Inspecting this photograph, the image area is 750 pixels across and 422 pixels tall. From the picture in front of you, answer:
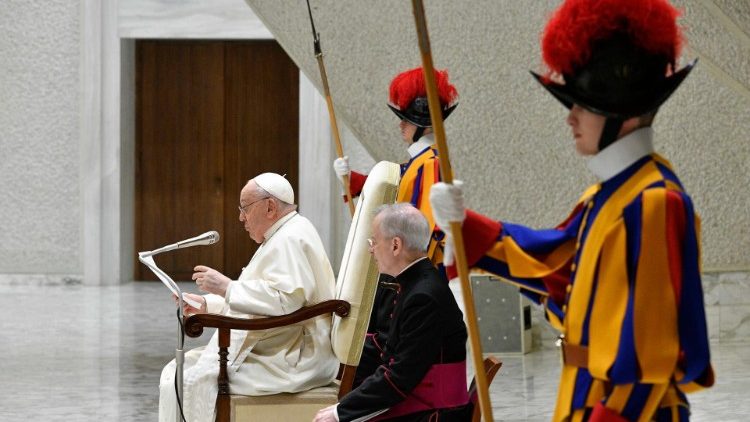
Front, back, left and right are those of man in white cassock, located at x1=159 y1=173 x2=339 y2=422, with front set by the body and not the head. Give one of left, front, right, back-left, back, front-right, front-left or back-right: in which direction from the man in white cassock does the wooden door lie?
right

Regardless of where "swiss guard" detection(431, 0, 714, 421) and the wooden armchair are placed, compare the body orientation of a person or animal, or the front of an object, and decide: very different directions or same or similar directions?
same or similar directions

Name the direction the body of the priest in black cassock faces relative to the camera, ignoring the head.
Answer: to the viewer's left

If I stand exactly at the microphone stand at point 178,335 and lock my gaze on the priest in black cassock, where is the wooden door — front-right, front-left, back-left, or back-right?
back-left

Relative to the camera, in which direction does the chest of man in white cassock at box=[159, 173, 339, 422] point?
to the viewer's left

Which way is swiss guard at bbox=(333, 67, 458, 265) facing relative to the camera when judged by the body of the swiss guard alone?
to the viewer's left

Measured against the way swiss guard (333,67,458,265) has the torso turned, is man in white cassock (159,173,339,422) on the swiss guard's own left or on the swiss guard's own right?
on the swiss guard's own left

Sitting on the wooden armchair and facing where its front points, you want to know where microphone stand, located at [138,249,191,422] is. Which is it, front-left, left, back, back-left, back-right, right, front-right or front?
front

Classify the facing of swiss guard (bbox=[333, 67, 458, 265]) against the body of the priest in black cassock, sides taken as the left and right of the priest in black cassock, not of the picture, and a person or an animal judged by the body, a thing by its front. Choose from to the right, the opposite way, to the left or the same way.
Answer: the same way

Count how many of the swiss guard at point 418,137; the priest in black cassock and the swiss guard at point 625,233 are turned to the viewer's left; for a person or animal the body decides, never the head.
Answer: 3

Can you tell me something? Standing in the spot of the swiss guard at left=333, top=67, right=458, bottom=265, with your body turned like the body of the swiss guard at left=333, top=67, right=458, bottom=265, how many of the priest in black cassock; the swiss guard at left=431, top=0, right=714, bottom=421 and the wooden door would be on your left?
2

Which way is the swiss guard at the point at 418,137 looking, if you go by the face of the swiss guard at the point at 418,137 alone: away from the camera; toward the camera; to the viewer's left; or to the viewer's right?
to the viewer's left

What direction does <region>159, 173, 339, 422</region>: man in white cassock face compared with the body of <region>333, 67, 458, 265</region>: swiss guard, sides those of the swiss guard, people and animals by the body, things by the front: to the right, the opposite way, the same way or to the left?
the same way

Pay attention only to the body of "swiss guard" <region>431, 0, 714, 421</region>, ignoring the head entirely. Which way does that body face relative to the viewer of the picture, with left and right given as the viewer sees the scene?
facing to the left of the viewer

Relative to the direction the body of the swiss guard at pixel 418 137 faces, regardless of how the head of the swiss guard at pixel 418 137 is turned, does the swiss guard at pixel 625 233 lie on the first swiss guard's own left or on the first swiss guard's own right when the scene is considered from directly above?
on the first swiss guard's own left

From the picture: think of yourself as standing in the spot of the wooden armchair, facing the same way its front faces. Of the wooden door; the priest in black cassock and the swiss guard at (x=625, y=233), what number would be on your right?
1

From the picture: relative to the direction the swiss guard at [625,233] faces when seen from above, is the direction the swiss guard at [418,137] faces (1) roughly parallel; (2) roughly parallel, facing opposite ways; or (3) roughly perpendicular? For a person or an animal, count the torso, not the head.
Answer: roughly parallel

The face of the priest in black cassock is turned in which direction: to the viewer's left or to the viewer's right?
to the viewer's left

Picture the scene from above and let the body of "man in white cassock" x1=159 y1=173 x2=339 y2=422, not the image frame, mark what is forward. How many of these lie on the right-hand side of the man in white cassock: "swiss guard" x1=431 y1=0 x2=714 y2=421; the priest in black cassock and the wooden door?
1

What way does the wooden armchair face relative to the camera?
to the viewer's left

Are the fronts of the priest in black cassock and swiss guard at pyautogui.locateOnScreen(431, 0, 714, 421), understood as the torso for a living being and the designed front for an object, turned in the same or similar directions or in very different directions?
same or similar directions
